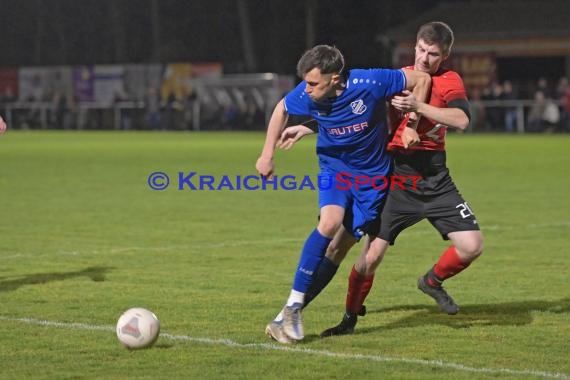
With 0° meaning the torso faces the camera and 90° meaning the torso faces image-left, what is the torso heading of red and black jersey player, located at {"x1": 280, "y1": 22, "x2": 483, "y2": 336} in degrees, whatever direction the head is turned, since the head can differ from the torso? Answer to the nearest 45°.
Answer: approximately 45°

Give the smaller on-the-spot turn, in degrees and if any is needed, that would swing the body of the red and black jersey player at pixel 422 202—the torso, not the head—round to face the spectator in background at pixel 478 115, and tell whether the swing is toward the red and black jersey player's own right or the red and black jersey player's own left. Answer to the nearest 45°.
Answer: approximately 135° to the red and black jersey player's own right

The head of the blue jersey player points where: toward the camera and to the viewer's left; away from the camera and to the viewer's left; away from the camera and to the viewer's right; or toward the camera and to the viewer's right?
toward the camera and to the viewer's left

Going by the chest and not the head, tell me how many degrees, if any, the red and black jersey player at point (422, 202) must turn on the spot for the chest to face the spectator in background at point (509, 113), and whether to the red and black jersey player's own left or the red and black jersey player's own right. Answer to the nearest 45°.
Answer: approximately 135° to the red and black jersey player's own right

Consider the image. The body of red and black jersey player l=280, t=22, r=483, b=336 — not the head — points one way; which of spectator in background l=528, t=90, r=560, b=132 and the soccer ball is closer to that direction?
the soccer ball

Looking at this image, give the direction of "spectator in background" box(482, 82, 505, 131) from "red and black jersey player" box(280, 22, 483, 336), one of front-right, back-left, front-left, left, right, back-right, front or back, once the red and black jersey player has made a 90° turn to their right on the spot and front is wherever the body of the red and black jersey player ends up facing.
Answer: front-right

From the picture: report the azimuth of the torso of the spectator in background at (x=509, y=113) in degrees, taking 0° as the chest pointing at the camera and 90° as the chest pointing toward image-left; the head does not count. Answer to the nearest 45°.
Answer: approximately 0°

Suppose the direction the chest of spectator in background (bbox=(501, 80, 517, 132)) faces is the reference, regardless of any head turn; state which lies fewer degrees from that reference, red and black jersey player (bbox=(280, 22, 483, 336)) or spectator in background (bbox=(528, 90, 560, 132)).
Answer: the red and black jersey player

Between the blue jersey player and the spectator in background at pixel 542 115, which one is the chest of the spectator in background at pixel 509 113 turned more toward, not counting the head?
the blue jersey player

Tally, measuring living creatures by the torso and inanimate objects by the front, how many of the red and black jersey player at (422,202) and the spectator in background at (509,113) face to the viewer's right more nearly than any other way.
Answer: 0

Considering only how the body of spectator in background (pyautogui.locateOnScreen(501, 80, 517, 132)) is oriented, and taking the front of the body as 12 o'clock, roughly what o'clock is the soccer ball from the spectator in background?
The soccer ball is roughly at 12 o'clock from the spectator in background.

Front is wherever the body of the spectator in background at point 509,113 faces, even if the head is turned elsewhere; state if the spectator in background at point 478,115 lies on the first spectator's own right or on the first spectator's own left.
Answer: on the first spectator's own right
